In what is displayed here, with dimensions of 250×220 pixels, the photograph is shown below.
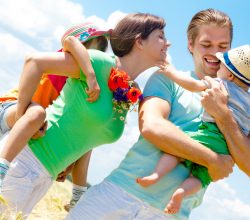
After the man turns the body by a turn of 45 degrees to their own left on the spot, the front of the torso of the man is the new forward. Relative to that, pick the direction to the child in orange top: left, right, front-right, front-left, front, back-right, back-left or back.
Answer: back

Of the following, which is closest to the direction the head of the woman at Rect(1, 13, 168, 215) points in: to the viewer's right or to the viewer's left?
to the viewer's right

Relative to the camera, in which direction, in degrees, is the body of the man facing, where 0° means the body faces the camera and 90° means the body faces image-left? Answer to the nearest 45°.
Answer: approximately 315°
